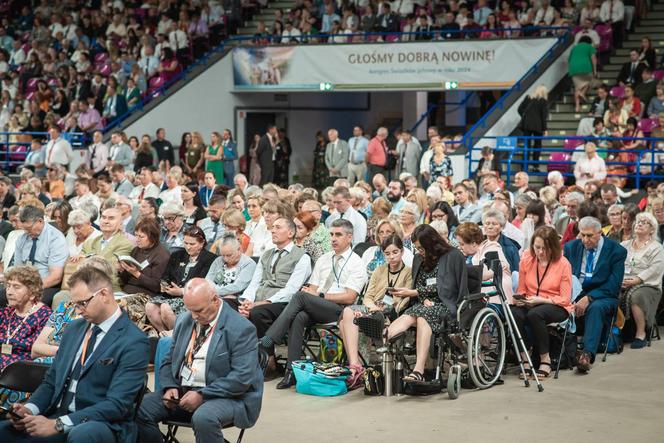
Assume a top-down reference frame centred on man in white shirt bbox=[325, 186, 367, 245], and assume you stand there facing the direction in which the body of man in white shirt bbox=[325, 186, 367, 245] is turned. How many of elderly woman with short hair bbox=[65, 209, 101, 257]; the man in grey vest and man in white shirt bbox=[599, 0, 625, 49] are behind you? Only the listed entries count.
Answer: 1

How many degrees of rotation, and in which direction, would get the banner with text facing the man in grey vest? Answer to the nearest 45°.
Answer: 0° — it already faces them

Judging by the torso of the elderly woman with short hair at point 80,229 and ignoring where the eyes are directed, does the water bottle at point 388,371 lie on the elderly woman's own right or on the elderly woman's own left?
on the elderly woman's own left

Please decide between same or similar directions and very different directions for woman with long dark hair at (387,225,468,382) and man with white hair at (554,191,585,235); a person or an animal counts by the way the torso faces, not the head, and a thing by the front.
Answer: same or similar directions

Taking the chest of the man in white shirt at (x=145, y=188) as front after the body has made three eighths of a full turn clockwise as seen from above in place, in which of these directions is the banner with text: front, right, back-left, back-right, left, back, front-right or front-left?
front-right

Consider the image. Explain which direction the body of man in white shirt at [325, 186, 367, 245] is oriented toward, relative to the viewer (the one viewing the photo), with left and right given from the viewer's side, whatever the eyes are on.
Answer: facing the viewer and to the left of the viewer

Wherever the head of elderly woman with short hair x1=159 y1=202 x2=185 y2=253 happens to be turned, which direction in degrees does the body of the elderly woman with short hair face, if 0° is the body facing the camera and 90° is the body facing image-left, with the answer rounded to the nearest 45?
approximately 45°

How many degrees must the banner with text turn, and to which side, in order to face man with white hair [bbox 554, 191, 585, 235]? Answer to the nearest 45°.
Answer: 0° — it already faces them

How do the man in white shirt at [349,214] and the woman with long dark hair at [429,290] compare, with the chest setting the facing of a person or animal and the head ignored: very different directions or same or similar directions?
same or similar directions

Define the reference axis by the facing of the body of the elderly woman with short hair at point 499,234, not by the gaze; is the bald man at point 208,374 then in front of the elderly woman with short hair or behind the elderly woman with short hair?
in front

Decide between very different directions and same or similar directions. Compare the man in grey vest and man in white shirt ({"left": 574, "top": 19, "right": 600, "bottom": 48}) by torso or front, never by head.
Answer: same or similar directions

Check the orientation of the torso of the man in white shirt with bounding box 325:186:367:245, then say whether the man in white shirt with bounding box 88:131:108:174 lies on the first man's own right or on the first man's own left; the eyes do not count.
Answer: on the first man's own right

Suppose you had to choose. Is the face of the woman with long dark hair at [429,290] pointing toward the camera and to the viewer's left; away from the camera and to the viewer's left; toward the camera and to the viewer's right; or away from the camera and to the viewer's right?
toward the camera and to the viewer's left

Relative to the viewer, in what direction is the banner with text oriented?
toward the camera

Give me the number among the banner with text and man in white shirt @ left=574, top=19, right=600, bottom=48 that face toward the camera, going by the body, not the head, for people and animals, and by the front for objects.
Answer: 2

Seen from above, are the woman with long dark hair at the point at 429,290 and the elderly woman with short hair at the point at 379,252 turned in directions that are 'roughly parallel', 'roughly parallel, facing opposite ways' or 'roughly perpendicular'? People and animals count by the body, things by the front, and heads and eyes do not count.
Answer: roughly parallel

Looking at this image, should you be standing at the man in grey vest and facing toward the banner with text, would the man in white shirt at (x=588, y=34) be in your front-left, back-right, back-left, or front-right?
front-right
